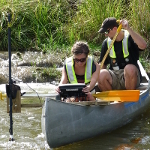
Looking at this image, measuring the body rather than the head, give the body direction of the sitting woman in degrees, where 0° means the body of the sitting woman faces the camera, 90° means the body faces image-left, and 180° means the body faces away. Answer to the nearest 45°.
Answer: approximately 0°

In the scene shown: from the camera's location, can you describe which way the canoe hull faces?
facing the viewer and to the left of the viewer

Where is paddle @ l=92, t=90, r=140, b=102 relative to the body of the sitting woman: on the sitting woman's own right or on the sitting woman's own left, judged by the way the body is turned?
on the sitting woman's own left
